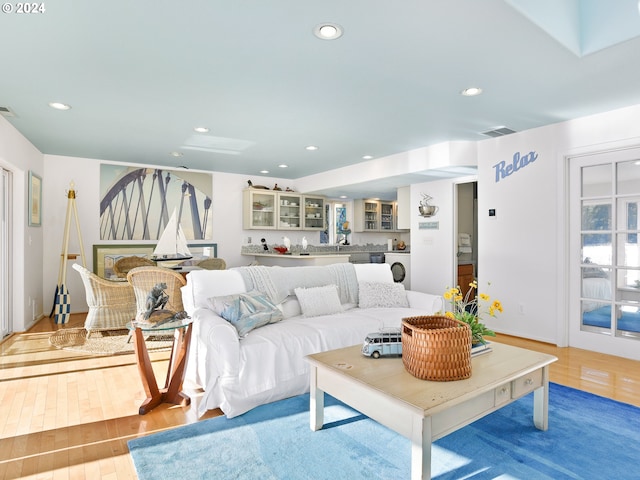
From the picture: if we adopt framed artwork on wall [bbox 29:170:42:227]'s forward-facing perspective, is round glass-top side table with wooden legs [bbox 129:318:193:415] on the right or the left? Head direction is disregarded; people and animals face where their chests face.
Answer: on its right

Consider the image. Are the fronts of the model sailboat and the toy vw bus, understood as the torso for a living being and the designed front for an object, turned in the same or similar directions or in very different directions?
very different directions

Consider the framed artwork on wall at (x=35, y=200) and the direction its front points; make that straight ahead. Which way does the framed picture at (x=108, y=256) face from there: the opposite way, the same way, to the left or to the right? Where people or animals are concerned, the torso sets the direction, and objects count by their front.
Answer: to the right

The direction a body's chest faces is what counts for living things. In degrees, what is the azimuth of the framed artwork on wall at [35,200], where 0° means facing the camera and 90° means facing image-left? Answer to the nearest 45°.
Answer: approximately 270°

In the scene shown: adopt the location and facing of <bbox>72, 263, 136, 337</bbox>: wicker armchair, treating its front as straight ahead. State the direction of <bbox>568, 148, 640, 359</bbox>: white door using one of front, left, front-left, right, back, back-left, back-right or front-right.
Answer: front-right

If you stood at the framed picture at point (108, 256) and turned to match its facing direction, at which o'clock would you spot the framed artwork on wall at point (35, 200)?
The framed artwork on wall is roughly at 2 o'clock from the framed picture.

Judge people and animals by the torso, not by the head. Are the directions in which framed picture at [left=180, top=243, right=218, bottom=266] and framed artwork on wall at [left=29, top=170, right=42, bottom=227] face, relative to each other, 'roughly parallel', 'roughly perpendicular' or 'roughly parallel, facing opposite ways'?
roughly perpendicular

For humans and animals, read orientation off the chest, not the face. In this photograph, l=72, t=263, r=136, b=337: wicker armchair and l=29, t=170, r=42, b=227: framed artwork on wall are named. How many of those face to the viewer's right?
2

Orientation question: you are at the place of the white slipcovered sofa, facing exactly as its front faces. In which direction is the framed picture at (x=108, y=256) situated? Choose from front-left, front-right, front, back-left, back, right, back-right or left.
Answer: back
